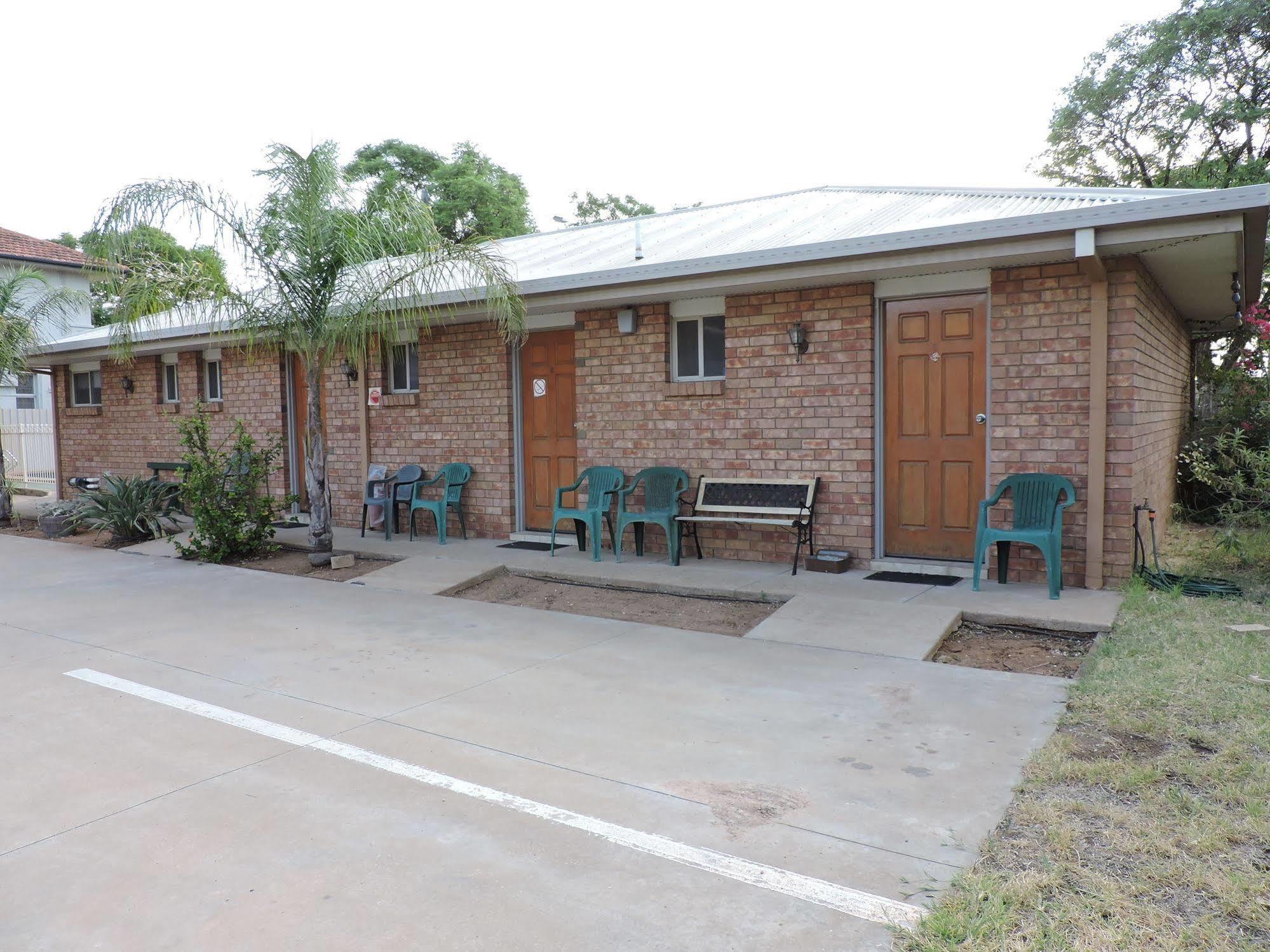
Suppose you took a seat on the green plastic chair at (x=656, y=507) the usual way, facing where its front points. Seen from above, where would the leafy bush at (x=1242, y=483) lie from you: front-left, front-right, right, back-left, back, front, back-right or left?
back-left

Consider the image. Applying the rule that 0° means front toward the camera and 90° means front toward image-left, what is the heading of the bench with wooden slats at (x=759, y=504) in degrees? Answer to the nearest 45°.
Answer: approximately 45°

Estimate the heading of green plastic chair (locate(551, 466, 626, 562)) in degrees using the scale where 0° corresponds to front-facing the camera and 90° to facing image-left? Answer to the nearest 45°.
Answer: approximately 45°

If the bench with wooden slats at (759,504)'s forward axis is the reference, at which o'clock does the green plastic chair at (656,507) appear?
The green plastic chair is roughly at 2 o'clock from the bench with wooden slats.

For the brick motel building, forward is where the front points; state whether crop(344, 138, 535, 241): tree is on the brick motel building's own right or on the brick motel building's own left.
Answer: on the brick motel building's own right

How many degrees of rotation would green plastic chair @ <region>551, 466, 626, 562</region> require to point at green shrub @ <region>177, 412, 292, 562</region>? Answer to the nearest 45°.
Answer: approximately 45° to its right

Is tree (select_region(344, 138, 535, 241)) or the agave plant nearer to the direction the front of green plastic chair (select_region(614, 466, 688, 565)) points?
the agave plant

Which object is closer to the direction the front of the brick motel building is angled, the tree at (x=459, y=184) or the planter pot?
the planter pot

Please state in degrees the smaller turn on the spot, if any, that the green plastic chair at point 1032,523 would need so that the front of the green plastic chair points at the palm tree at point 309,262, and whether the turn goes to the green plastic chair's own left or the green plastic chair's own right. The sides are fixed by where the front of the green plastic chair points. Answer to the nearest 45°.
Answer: approximately 45° to the green plastic chair's own right

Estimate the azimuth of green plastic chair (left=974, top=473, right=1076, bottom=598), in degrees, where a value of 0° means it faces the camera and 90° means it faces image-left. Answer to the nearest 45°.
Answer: approximately 45°

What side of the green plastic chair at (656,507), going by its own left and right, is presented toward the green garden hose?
left
